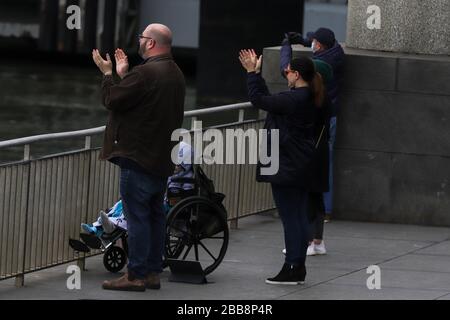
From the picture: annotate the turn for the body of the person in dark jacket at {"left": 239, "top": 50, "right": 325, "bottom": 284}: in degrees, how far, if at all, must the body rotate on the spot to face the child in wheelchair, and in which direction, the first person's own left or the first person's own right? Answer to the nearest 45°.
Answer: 0° — they already face them

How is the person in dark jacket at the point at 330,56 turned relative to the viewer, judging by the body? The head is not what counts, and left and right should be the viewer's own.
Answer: facing to the left of the viewer

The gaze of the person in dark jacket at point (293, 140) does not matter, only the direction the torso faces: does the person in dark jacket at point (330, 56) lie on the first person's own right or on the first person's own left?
on the first person's own right

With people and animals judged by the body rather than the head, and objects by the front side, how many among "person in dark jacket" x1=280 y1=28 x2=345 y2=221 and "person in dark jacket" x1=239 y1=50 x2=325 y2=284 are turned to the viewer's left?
2

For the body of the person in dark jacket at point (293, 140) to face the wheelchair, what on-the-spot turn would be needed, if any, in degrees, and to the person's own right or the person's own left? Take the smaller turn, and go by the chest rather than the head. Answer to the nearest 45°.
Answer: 0° — they already face it

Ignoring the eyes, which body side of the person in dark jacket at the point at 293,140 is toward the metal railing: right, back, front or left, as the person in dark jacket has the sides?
front

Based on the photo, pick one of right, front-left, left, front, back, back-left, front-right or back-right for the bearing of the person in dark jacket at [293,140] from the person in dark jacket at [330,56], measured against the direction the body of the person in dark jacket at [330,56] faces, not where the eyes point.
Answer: left

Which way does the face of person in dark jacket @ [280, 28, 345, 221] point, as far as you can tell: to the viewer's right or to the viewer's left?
to the viewer's left

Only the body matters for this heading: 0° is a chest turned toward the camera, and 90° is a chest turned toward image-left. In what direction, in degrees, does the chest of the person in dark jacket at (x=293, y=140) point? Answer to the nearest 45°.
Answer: approximately 90°
